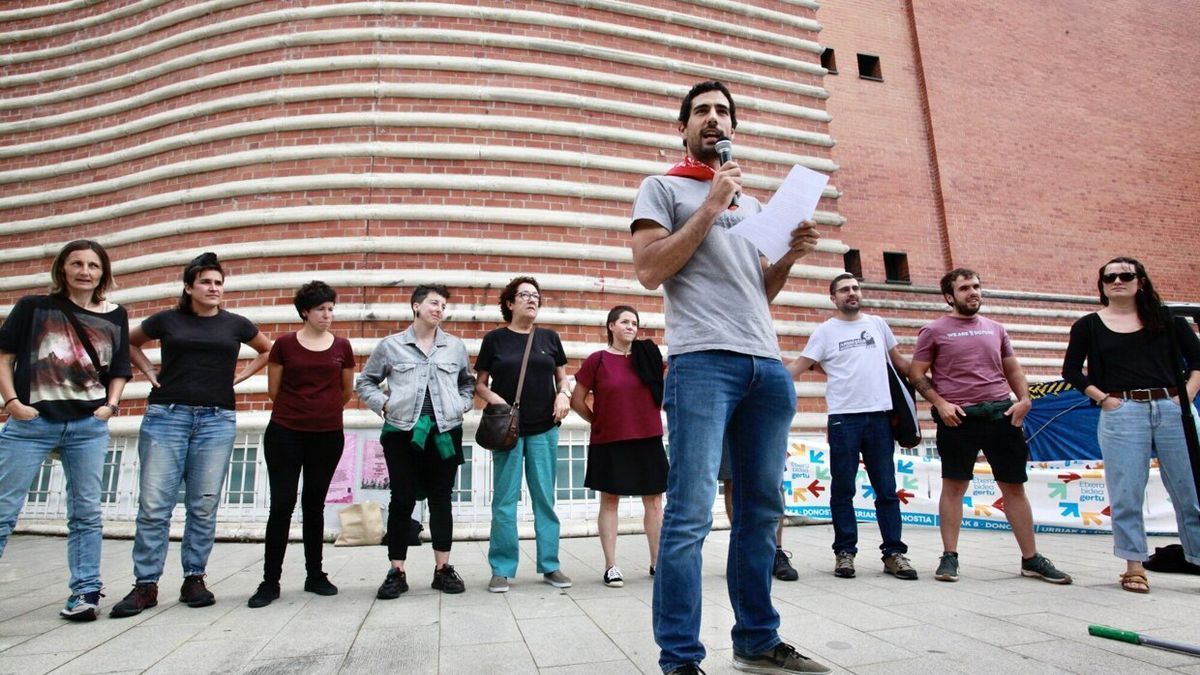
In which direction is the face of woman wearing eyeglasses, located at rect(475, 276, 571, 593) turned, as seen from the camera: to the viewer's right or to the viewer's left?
to the viewer's right

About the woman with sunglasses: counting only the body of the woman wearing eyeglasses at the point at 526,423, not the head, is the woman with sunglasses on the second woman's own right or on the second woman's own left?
on the second woman's own left

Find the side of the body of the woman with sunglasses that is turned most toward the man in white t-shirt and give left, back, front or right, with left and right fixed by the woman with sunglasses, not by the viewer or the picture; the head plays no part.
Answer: right

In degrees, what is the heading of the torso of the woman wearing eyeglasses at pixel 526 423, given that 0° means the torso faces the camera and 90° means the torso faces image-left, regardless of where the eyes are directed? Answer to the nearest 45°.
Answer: approximately 0°

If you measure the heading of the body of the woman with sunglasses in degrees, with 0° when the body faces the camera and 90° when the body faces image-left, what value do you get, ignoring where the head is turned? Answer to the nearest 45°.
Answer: approximately 0°

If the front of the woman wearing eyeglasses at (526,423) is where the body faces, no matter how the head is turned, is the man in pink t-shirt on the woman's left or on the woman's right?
on the woman's left

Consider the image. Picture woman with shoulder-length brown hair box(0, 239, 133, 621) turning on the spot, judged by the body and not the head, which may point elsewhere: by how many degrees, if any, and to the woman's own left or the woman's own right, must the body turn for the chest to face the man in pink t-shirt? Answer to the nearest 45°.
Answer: approximately 45° to the woman's own left

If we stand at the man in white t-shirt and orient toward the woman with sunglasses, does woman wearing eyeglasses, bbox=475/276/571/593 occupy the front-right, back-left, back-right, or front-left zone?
back-right
